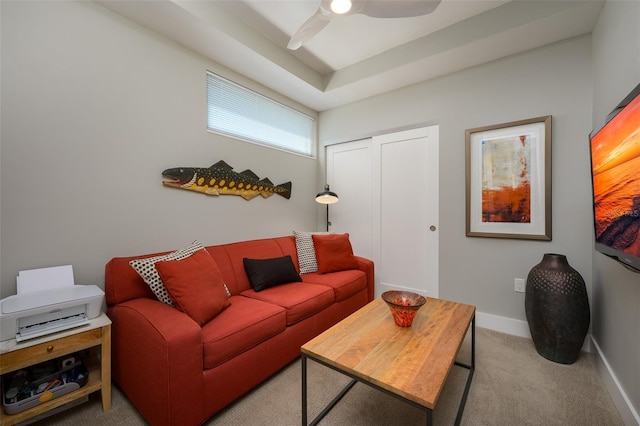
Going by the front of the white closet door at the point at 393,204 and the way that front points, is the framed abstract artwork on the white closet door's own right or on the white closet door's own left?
on the white closet door's own left

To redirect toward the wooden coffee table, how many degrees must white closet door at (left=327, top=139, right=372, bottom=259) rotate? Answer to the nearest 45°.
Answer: approximately 45° to its left

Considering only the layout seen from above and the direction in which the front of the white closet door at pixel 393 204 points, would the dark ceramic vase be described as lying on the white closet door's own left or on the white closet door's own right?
on the white closet door's own left

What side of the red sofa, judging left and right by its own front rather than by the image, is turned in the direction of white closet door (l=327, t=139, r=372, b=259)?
left

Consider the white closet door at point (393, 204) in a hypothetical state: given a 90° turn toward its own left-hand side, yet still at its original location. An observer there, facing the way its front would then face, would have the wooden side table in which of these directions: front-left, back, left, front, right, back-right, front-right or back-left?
right

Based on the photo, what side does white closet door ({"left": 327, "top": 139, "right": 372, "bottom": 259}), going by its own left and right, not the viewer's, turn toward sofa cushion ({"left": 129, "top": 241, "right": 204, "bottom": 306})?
front

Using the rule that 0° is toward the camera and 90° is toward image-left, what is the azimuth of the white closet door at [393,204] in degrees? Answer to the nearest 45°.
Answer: approximately 45°

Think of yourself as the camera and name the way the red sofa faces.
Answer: facing the viewer and to the right of the viewer

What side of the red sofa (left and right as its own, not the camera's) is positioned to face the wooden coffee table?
front

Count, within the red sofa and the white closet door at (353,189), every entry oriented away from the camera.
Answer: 0
